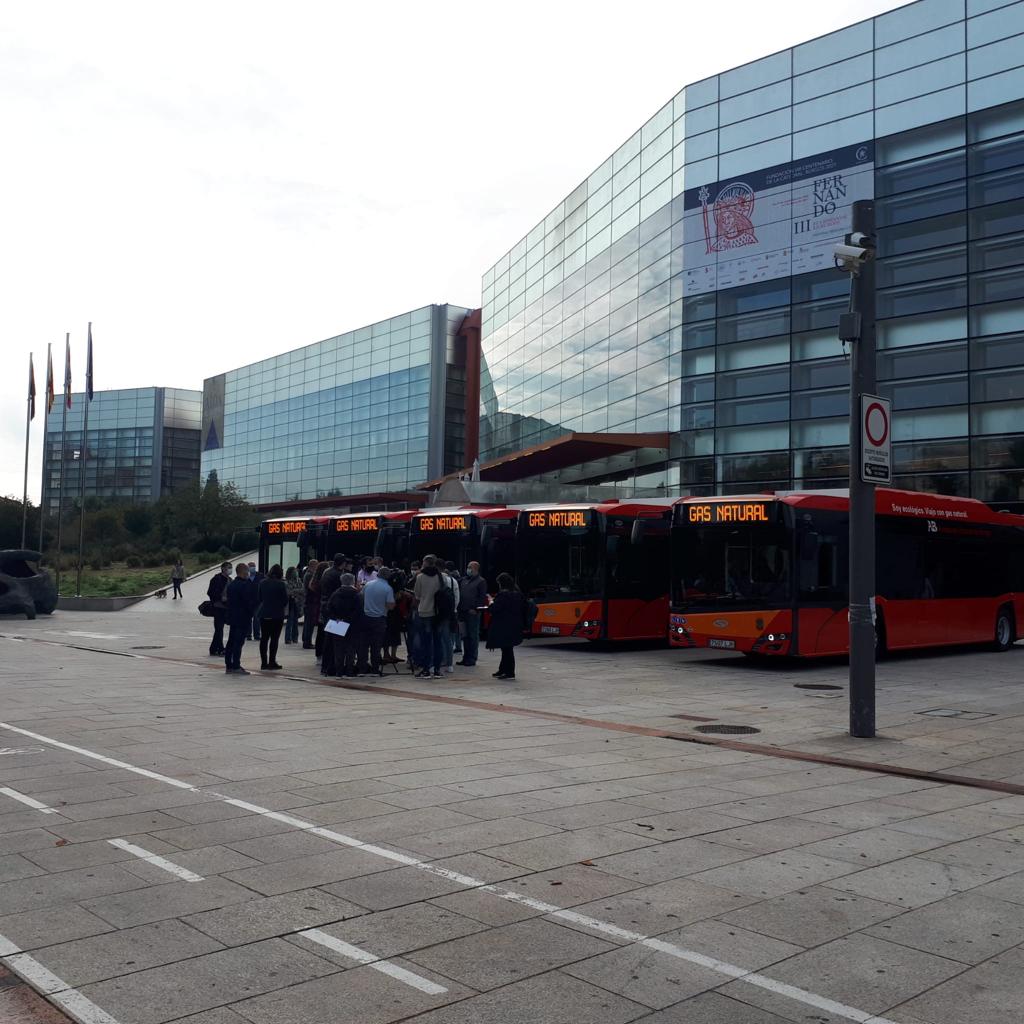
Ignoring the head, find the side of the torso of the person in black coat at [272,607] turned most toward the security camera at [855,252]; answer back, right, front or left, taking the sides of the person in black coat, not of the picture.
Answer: right

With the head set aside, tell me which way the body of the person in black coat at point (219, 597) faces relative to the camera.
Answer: to the viewer's right

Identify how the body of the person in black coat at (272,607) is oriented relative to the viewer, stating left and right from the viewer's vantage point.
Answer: facing away from the viewer and to the right of the viewer

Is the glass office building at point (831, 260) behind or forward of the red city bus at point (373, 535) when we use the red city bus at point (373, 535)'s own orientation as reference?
behind

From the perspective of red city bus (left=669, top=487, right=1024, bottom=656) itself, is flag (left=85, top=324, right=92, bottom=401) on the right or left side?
on its right

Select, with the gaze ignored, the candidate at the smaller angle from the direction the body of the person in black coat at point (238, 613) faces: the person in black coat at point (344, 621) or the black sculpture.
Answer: the person in black coat

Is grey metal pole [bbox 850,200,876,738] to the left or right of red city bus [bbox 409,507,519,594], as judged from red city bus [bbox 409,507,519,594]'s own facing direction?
on its left

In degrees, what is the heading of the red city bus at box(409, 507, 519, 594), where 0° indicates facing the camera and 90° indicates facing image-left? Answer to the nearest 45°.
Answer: approximately 45°

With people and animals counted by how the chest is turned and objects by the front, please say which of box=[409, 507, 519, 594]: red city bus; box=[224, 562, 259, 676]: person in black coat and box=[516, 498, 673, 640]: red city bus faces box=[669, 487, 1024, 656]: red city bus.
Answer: the person in black coat

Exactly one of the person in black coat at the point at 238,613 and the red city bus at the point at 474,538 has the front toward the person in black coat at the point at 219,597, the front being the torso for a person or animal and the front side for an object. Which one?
the red city bus

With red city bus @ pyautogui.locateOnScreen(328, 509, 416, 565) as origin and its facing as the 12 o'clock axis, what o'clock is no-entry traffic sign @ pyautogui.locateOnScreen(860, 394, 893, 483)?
The no-entry traffic sign is roughly at 10 o'clock from the red city bus.

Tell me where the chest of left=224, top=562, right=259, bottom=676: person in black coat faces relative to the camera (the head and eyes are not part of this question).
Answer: to the viewer's right
